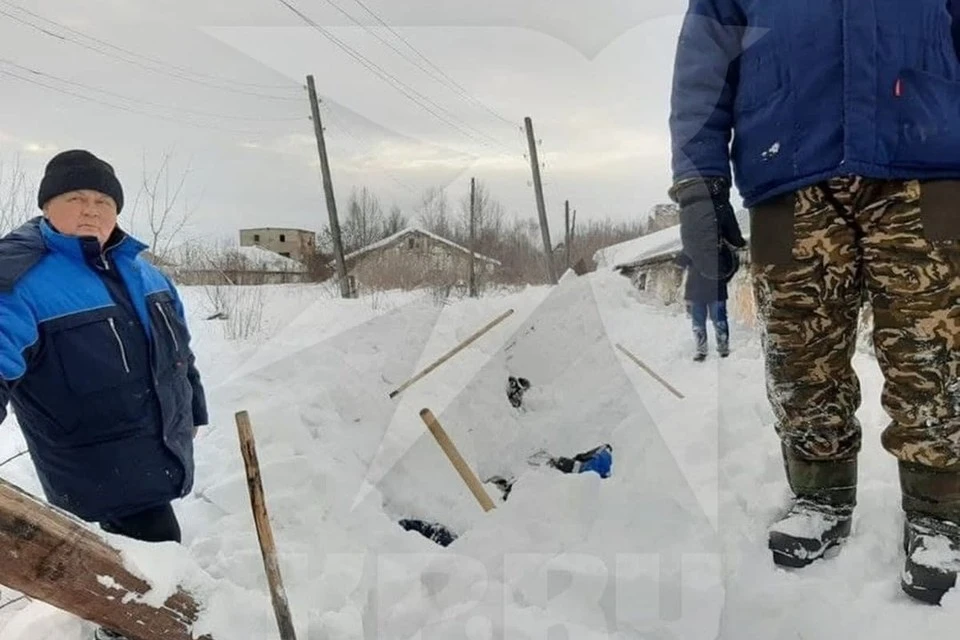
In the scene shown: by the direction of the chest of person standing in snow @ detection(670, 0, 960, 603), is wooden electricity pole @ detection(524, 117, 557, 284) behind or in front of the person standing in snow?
behind

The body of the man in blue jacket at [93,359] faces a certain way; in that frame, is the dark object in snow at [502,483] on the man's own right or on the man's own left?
on the man's own left

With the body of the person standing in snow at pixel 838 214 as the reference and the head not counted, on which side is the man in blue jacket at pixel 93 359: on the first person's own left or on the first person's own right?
on the first person's own right

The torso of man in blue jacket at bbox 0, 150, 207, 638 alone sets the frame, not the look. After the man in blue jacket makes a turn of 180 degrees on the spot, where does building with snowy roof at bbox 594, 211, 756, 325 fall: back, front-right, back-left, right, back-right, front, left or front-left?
right

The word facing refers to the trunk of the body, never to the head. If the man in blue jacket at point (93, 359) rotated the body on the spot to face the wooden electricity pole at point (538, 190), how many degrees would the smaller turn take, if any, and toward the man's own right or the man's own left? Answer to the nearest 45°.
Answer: approximately 90° to the man's own left

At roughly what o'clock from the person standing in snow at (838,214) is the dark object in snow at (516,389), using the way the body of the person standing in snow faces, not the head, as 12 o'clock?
The dark object in snow is roughly at 5 o'clock from the person standing in snow.

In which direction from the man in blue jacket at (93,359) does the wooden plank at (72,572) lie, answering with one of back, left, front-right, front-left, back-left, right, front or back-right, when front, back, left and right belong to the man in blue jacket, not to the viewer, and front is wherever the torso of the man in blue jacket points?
front-right

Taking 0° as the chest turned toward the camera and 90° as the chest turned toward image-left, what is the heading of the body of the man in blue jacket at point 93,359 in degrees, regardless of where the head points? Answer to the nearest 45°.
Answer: approximately 315°

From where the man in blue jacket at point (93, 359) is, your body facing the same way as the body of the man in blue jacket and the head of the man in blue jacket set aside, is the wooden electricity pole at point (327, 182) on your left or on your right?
on your left

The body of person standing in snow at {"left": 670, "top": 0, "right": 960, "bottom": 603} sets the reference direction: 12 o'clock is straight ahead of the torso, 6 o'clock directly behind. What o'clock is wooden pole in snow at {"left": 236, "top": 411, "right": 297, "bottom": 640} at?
The wooden pole in snow is roughly at 2 o'clock from the person standing in snow.
